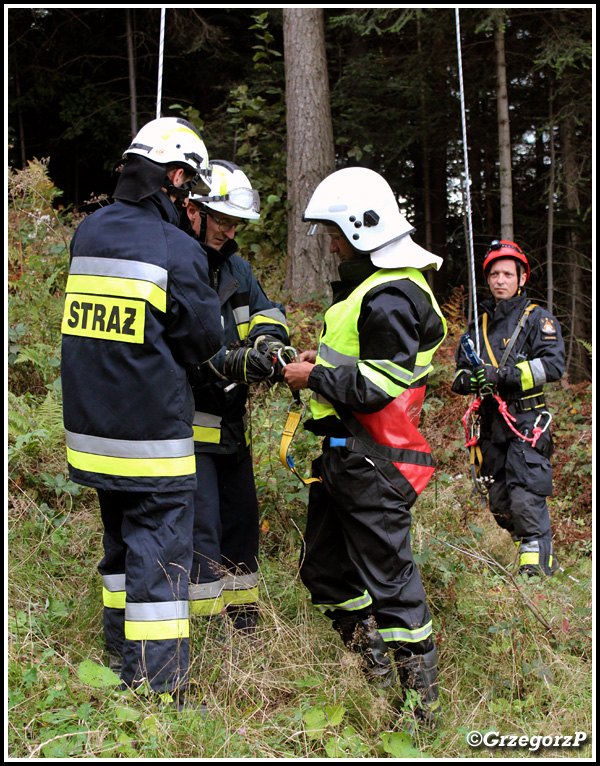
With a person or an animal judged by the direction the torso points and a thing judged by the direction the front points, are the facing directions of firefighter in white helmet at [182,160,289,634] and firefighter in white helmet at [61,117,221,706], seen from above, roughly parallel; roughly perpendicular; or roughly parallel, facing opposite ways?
roughly perpendicular

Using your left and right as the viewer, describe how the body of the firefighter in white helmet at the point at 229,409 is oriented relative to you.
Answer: facing the viewer and to the right of the viewer

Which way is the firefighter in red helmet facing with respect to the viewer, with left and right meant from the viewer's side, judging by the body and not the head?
facing the viewer and to the left of the viewer

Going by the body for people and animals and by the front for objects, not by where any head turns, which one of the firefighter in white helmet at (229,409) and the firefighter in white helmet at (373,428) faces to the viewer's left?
the firefighter in white helmet at (373,428)

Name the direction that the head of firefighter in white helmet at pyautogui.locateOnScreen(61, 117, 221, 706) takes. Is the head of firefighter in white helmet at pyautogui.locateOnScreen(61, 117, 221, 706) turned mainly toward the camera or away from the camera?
away from the camera

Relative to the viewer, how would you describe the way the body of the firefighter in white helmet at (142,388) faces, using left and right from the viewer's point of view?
facing away from the viewer and to the right of the viewer

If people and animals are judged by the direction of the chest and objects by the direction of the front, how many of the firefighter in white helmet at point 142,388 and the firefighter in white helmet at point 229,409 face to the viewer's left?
0

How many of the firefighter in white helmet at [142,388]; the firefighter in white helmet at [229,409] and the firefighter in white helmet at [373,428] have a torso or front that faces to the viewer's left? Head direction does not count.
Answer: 1

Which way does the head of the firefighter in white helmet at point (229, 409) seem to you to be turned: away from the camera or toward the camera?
toward the camera

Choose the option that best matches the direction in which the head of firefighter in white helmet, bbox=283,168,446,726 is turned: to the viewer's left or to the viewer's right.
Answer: to the viewer's left

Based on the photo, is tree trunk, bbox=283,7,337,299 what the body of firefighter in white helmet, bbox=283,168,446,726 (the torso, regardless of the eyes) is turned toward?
no

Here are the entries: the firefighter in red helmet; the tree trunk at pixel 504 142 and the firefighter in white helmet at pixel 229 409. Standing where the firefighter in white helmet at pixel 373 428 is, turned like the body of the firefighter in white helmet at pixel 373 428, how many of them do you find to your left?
0

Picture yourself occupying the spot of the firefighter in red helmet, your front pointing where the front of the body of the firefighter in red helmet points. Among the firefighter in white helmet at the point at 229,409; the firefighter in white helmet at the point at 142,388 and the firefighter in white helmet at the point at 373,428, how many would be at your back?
0

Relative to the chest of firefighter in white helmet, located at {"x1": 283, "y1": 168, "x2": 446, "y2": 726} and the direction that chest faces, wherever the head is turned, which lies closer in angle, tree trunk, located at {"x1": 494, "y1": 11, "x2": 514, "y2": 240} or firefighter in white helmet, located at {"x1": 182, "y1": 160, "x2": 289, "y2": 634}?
the firefighter in white helmet

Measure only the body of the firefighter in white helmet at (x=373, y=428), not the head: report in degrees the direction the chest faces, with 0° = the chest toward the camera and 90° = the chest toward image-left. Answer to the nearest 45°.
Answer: approximately 90°

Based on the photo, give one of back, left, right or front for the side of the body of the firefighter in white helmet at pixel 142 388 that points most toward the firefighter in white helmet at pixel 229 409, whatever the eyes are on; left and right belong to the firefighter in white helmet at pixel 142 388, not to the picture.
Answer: front
